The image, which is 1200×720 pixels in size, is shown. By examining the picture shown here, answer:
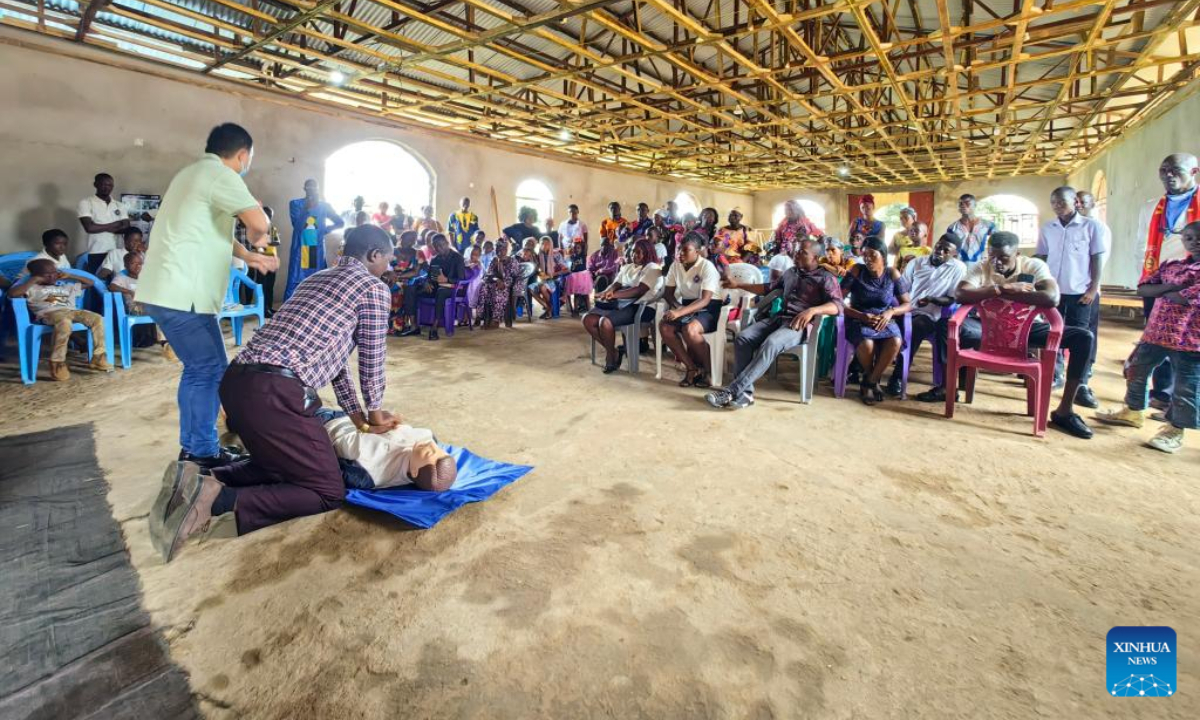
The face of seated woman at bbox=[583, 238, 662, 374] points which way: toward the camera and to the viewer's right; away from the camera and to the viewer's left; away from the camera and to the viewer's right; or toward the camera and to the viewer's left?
toward the camera and to the viewer's left

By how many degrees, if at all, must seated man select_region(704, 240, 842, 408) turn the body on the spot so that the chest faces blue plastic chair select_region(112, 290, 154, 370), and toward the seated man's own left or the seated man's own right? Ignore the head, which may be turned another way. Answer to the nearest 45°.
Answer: approximately 45° to the seated man's own right

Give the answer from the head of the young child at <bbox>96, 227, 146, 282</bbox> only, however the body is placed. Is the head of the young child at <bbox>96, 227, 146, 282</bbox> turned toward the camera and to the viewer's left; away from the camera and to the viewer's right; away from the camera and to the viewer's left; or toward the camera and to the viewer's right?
toward the camera and to the viewer's right

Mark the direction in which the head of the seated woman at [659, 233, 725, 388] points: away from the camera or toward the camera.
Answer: toward the camera

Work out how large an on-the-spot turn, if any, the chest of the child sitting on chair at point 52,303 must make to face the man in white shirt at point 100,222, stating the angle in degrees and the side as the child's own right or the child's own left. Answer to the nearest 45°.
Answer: approximately 135° to the child's own left

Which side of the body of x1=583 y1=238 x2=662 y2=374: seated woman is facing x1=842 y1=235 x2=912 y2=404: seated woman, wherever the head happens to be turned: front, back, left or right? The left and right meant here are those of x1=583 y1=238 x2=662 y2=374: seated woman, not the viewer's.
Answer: left

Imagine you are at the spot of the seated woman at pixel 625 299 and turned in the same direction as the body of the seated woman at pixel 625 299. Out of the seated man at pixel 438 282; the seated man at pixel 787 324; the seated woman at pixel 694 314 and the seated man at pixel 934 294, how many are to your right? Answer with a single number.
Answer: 1

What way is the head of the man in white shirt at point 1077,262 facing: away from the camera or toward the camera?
toward the camera

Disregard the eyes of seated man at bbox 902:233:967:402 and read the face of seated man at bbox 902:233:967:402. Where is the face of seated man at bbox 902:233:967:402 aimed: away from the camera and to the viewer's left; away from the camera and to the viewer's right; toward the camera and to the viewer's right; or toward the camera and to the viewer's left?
toward the camera and to the viewer's left

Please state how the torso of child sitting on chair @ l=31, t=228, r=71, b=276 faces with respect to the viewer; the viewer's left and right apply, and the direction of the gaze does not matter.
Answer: facing the viewer and to the right of the viewer

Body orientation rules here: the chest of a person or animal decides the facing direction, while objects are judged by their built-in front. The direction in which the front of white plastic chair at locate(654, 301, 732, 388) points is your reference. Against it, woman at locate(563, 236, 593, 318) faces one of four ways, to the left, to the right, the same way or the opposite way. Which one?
the same way

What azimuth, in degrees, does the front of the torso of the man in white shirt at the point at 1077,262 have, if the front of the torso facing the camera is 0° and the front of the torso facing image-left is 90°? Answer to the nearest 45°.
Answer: approximately 45°

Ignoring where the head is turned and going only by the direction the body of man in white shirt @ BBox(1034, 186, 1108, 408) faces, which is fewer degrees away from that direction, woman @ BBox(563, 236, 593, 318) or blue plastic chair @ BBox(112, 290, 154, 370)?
the blue plastic chair

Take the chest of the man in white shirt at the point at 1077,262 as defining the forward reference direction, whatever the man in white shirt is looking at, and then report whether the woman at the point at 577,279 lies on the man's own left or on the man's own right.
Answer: on the man's own right
